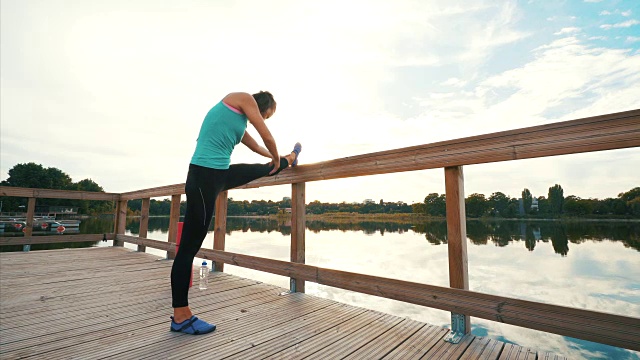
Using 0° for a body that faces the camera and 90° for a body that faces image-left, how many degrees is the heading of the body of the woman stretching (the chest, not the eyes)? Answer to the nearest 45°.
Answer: approximately 270°
